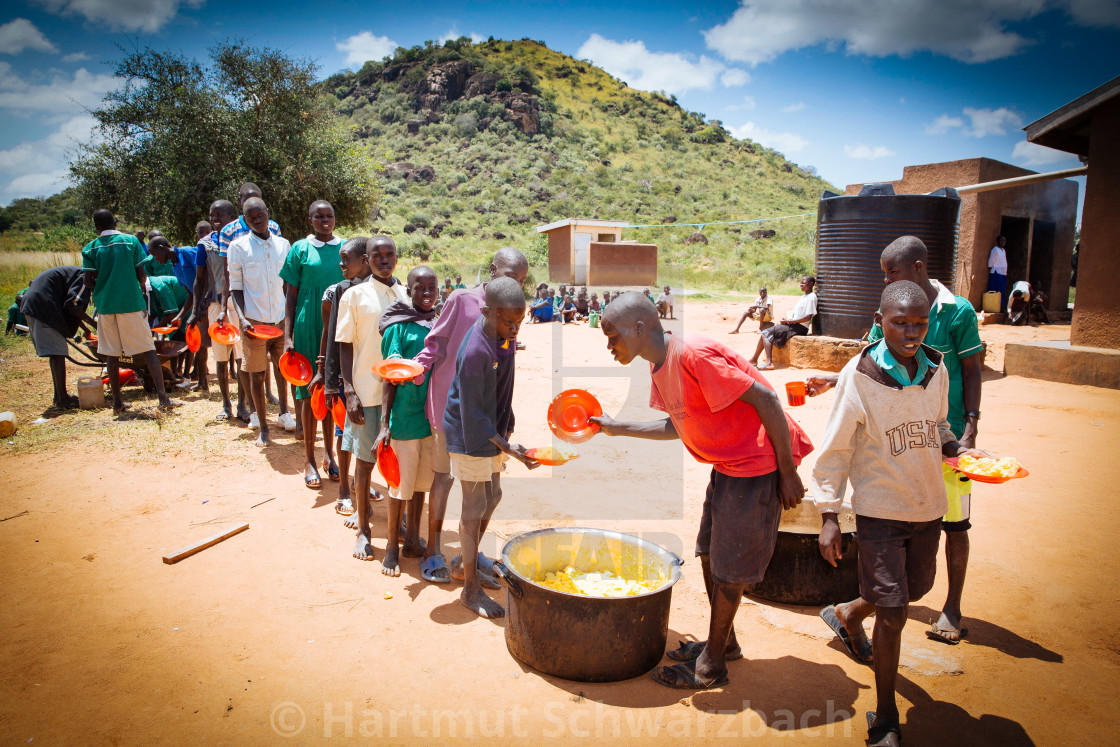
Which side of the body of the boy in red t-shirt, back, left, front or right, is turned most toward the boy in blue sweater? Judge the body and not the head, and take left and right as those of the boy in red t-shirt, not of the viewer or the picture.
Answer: front

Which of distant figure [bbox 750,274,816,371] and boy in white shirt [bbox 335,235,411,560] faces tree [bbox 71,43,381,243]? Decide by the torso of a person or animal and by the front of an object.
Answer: the distant figure

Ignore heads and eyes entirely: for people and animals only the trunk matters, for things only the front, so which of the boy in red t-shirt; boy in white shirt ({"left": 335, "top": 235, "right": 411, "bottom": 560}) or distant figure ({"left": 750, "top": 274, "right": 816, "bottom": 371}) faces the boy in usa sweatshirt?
the boy in white shirt

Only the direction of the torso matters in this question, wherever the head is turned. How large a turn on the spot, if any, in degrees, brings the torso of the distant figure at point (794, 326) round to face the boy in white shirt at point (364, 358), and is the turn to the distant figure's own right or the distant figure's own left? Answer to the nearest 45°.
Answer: approximately 90° to the distant figure's own left

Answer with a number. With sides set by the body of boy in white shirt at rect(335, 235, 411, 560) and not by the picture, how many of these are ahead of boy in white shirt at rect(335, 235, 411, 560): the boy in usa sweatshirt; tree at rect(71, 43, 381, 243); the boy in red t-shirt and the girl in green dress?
2

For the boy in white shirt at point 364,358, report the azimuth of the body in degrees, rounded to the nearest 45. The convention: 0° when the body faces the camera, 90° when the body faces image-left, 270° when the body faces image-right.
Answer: approximately 315°

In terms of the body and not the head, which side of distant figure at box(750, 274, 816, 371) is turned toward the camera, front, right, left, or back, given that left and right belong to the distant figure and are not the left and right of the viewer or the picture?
left

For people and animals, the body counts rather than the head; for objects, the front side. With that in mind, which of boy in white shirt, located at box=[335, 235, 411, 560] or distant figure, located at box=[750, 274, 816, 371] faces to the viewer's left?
the distant figure

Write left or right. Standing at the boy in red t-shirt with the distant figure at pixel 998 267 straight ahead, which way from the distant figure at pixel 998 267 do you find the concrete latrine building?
left

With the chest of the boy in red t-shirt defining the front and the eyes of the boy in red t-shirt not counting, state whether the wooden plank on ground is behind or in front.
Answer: in front

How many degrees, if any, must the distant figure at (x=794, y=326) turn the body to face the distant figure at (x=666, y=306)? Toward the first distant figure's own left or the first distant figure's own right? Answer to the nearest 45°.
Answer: approximately 45° to the first distant figure's own right

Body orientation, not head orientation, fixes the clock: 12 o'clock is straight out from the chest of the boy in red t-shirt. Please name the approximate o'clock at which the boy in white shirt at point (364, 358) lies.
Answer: The boy in white shirt is roughly at 1 o'clock from the boy in red t-shirt.

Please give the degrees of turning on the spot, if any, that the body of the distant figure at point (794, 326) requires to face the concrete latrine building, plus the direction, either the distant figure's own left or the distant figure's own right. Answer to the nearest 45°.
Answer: approximately 45° to the distant figure's own right

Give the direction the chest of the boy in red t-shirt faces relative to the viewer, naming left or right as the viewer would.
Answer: facing to the left of the viewer

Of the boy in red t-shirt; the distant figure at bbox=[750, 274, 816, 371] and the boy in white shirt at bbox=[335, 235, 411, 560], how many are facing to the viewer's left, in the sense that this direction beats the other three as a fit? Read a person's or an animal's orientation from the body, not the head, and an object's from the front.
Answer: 2

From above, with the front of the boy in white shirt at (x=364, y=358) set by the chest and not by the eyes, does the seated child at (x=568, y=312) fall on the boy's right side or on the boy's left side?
on the boy's left side

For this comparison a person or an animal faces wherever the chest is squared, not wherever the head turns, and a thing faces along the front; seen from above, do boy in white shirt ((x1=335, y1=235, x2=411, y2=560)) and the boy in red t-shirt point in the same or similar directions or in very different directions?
very different directions
